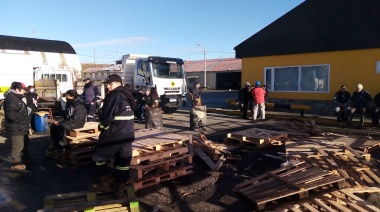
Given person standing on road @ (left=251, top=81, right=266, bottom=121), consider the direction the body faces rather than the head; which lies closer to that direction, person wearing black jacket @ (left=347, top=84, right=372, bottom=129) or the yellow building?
the yellow building

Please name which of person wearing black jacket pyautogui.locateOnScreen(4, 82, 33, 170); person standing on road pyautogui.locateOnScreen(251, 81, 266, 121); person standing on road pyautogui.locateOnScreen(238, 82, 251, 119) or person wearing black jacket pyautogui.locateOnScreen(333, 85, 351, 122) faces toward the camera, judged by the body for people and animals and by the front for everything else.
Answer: person wearing black jacket pyautogui.locateOnScreen(333, 85, 351, 122)

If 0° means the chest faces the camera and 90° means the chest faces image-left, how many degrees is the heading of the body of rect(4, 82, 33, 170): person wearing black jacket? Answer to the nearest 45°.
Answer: approximately 270°

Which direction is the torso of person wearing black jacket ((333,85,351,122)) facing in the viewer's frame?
toward the camera

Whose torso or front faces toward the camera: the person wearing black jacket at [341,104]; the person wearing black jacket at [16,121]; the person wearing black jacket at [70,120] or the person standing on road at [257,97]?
the person wearing black jacket at [341,104]

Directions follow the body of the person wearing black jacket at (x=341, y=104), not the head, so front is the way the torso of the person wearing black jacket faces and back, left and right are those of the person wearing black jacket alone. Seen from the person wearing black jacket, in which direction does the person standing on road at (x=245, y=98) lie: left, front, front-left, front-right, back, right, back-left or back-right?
right

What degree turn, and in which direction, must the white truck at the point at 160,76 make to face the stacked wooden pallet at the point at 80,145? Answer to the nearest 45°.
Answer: approximately 45° to its right

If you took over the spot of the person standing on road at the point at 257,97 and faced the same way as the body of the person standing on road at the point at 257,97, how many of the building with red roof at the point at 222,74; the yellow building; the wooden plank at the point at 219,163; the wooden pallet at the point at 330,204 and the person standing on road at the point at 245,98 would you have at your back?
2

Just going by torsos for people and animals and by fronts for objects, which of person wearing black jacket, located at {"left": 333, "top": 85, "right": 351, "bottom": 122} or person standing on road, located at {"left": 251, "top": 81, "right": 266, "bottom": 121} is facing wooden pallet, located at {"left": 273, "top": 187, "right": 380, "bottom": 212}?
the person wearing black jacket

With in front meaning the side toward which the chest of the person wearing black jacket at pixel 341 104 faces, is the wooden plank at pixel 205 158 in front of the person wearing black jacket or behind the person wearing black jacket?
in front

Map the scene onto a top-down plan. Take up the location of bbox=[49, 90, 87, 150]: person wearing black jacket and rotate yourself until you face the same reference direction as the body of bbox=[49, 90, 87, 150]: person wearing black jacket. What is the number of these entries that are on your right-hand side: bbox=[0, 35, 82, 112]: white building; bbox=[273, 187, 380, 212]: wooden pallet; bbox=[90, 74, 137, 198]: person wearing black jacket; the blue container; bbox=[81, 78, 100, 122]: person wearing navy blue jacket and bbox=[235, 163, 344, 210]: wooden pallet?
3

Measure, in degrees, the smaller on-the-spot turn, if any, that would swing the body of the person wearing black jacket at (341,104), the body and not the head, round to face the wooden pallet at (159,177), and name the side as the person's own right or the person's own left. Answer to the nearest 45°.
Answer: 0° — they already face it
